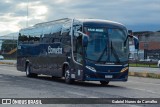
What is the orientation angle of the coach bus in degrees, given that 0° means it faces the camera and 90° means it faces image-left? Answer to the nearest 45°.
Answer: approximately 315°
